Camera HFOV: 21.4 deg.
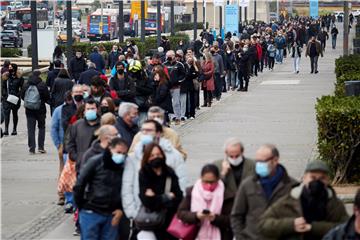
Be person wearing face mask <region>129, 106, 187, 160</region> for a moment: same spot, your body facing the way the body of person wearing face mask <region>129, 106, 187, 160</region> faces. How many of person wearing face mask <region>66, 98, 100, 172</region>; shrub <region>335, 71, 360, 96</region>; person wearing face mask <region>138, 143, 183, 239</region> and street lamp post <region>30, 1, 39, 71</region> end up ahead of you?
1

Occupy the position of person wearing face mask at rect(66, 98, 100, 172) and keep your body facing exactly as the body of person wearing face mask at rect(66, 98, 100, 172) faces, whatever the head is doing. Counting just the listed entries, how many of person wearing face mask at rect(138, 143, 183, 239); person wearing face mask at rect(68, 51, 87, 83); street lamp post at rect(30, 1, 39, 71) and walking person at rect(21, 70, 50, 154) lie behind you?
3

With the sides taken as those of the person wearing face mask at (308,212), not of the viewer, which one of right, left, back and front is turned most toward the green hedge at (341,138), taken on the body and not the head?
back

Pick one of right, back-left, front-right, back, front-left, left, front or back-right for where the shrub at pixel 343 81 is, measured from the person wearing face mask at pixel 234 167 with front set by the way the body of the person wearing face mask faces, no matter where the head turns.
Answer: back

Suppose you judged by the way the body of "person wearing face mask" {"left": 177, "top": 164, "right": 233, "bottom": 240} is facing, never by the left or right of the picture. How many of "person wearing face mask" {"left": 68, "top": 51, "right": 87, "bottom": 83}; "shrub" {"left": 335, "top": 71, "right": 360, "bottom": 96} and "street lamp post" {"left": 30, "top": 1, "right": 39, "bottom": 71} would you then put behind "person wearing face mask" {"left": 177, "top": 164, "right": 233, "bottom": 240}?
3

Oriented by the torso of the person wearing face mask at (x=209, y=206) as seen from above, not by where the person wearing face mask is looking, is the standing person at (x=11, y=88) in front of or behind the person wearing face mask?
behind

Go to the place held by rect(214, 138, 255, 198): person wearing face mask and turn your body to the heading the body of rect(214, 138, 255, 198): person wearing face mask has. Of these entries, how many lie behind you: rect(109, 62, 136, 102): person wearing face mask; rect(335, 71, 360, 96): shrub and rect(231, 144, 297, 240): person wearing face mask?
2

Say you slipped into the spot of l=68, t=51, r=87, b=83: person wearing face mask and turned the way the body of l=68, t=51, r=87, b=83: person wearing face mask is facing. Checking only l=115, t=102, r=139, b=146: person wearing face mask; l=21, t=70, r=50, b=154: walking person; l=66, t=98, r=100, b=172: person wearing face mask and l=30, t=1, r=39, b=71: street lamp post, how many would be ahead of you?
3

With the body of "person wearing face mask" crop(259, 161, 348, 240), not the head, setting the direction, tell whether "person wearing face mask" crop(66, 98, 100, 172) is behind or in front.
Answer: behind

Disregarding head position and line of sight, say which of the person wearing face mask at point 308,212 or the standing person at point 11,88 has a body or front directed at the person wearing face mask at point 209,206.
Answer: the standing person

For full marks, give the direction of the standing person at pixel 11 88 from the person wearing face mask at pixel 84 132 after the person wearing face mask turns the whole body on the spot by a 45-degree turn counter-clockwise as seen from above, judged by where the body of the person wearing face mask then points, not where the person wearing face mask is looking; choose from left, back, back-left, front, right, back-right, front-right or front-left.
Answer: back-left

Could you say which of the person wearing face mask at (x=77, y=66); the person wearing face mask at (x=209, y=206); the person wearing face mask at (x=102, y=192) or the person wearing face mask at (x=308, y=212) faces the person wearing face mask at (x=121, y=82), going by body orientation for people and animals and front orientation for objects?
the person wearing face mask at (x=77, y=66)

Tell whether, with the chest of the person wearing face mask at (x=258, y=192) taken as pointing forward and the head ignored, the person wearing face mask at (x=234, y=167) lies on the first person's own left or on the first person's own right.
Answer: on the first person's own right
